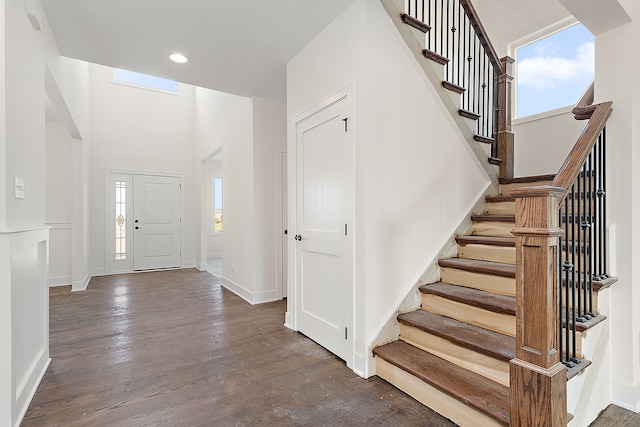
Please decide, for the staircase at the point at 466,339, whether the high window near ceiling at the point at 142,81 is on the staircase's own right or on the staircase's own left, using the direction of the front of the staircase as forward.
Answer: on the staircase's own right

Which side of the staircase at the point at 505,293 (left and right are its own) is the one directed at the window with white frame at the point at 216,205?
right

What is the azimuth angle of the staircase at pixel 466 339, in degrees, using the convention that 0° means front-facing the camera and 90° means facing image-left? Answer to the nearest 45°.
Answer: approximately 45°

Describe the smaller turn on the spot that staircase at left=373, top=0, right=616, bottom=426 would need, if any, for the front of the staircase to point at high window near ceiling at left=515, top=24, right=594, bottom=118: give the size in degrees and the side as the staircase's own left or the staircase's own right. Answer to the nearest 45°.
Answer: approximately 135° to the staircase's own right

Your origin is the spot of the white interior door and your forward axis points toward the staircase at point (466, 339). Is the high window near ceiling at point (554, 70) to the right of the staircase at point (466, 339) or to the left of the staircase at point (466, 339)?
left

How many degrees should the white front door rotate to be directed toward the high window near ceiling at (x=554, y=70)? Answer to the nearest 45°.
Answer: approximately 45° to its left

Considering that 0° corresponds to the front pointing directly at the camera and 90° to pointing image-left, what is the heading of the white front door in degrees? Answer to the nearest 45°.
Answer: approximately 0°

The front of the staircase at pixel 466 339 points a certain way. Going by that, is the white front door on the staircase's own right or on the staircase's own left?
on the staircase's own right

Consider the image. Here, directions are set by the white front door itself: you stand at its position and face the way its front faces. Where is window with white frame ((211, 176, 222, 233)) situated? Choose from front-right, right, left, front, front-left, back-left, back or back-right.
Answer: back-left
